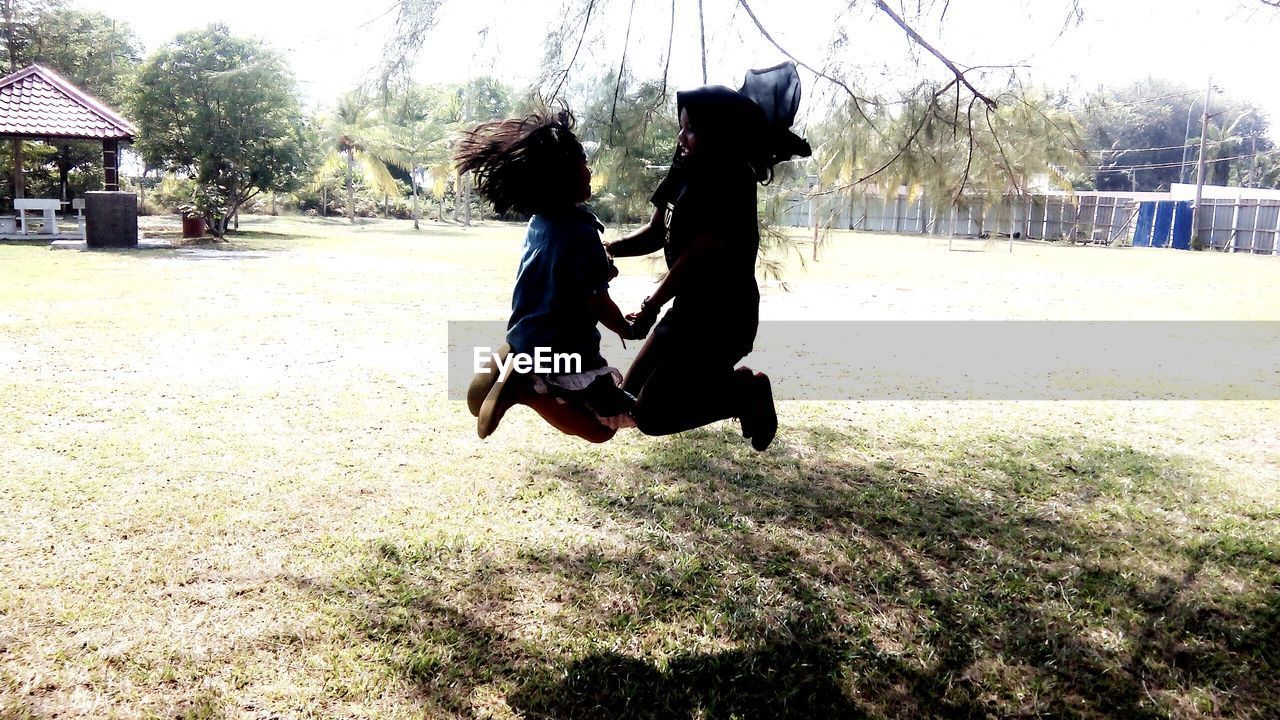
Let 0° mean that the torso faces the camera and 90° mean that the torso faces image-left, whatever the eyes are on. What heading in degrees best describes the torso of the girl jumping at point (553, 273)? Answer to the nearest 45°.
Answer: approximately 270°

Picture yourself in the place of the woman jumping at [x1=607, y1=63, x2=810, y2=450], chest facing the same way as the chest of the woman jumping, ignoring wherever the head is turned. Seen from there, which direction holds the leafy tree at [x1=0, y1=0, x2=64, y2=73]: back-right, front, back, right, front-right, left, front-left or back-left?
front-right

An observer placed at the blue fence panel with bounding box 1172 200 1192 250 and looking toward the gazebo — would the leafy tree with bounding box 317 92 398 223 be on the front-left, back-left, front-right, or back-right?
front-right

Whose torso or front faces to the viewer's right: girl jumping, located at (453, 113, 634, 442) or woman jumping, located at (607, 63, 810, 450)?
the girl jumping

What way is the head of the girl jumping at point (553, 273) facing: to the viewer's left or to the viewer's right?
to the viewer's right

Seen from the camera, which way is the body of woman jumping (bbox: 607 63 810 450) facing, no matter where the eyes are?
to the viewer's left

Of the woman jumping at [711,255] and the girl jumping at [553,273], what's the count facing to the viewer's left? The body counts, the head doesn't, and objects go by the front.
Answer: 1

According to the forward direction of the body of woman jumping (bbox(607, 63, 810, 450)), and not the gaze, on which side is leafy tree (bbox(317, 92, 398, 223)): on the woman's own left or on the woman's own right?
on the woman's own right

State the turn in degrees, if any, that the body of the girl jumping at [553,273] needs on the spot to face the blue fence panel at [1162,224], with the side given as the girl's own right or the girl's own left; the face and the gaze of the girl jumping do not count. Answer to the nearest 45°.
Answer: approximately 45° to the girl's own left

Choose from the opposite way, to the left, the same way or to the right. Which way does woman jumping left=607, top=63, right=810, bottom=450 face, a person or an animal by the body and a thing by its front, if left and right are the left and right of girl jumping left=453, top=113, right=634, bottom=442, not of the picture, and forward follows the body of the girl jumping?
the opposite way

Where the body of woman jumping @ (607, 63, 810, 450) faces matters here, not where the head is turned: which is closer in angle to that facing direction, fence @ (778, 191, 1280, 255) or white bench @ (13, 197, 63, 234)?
the white bench
